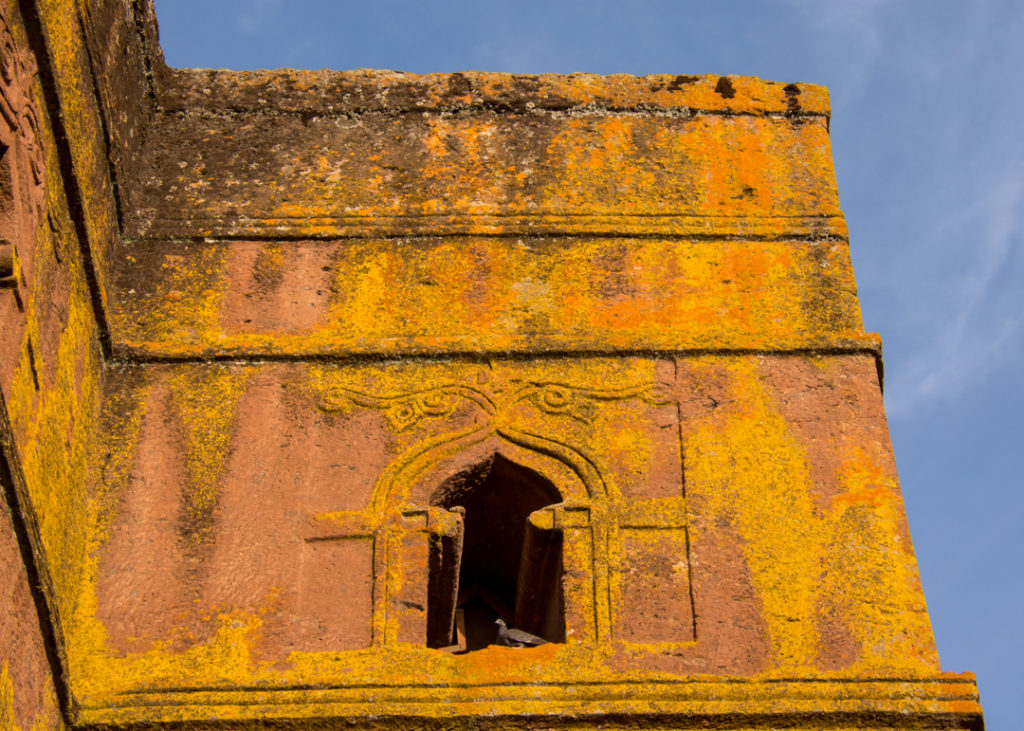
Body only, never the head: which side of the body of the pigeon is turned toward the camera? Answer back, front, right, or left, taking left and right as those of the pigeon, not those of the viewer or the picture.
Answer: left
